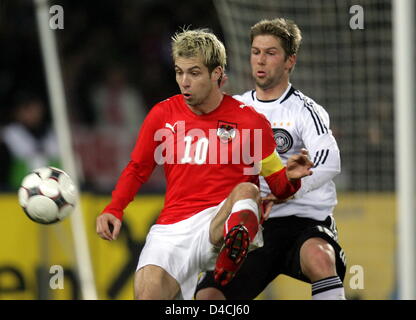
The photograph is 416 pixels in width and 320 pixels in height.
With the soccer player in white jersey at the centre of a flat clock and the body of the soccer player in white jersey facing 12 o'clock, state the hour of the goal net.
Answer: The goal net is roughly at 5 o'clock from the soccer player in white jersey.

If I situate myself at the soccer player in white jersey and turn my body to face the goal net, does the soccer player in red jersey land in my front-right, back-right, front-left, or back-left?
back-left

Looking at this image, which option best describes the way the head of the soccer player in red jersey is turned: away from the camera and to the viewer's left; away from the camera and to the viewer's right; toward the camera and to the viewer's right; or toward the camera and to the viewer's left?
toward the camera and to the viewer's left

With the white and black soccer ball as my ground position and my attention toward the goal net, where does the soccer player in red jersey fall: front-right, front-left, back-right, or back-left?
front-right

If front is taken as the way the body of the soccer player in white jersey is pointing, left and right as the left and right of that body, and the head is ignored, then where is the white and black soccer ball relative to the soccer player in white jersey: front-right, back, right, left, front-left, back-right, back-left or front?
front-right

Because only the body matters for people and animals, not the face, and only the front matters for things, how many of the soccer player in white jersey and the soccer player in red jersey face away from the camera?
0

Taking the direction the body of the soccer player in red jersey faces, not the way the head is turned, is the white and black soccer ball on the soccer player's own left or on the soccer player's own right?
on the soccer player's own right

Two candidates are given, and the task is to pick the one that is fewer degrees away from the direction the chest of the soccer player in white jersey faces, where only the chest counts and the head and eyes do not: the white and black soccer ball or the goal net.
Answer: the white and black soccer ball

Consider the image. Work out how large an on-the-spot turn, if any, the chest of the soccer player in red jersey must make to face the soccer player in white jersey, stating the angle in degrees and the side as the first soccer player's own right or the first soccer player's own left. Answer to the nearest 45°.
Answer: approximately 135° to the first soccer player's own left

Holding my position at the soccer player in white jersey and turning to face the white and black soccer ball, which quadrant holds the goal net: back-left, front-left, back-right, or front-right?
back-right

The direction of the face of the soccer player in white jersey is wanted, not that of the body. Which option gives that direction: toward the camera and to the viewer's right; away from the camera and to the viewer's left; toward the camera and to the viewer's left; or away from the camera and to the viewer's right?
toward the camera and to the viewer's left

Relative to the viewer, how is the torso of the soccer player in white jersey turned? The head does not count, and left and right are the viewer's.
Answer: facing the viewer and to the left of the viewer

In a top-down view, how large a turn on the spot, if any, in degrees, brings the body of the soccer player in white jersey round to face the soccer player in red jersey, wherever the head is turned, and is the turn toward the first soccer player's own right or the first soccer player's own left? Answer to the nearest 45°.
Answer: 0° — they already face them

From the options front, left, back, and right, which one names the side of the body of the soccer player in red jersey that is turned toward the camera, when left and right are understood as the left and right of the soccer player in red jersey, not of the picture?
front
